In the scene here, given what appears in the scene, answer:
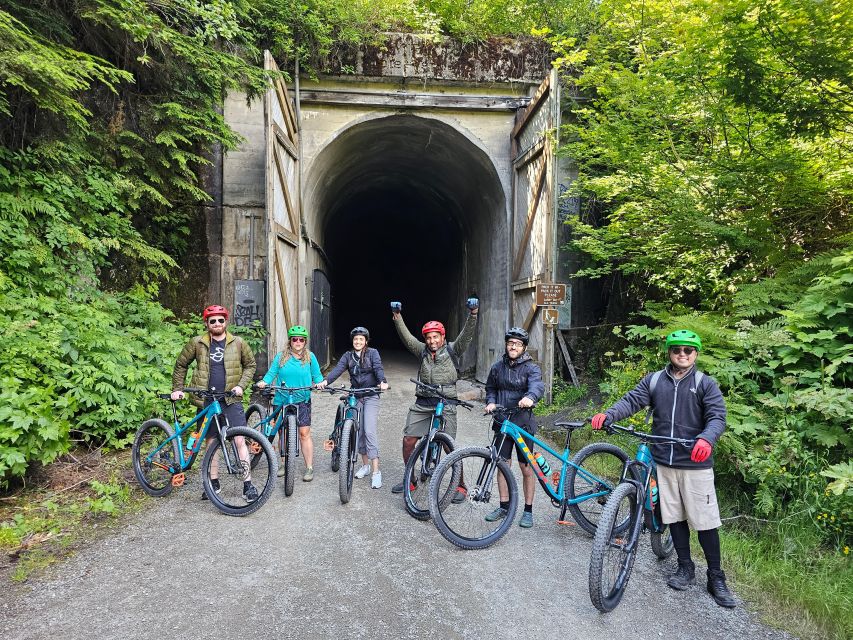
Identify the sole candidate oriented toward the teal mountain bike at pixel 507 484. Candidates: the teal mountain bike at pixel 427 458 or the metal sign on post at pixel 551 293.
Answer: the metal sign on post

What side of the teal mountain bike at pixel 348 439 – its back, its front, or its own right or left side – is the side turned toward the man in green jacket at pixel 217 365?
right

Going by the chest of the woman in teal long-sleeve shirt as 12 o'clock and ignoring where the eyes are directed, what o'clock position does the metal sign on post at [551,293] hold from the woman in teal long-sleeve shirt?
The metal sign on post is roughly at 8 o'clock from the woman in teal long-sleeve shirt.

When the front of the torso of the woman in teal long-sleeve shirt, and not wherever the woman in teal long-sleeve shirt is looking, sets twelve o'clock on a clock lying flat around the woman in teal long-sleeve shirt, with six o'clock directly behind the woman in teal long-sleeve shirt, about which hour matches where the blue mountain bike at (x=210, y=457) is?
The blue mountain bike is roughly at 2 o'clock from the woman in teal long-sleeve shirt.

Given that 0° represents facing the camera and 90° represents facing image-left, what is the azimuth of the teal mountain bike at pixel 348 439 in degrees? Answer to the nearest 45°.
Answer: approximately 0°

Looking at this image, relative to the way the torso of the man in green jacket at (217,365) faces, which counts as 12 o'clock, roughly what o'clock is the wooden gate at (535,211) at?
The wooden gate is roughly at 8 o'clock from the man in green jacket.

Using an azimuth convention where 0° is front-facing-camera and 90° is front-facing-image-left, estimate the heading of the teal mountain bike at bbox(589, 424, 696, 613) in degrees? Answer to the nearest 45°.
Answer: approximately 45°
